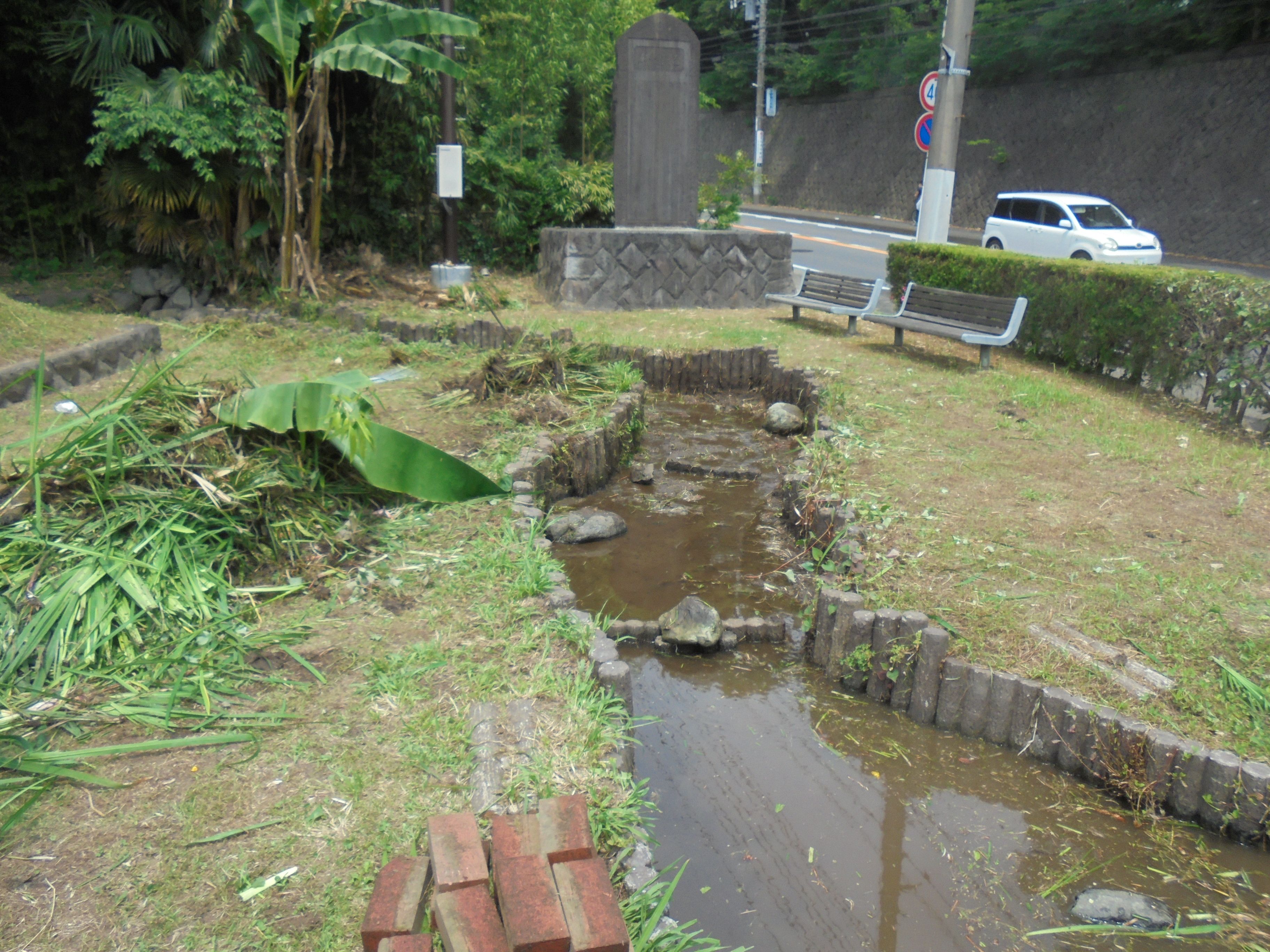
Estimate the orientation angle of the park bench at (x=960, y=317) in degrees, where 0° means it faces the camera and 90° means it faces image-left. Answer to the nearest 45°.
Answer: approximately 45°

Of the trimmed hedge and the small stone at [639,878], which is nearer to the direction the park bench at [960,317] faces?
the small stone

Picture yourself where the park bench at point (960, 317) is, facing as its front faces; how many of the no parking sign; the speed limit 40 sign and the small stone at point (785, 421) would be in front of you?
1

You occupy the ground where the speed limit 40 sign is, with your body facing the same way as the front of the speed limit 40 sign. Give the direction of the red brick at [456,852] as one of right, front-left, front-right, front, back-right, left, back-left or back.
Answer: front-right

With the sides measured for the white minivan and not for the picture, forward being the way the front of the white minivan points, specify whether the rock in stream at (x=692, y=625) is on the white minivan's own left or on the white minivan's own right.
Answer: on the white minivan's own right

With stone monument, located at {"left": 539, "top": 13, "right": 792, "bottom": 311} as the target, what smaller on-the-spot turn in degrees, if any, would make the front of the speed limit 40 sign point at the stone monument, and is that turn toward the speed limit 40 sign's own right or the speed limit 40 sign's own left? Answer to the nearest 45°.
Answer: approximately 90° to the speed limit 40 sign's own right

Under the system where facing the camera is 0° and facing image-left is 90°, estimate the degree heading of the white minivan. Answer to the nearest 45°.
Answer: approximately 315°

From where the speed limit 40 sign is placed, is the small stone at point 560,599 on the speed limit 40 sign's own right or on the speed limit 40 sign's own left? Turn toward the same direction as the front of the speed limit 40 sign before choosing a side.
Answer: on the speed limit 40 sign's own right

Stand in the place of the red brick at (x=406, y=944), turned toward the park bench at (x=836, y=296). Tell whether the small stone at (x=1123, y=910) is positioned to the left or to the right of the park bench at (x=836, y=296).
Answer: right

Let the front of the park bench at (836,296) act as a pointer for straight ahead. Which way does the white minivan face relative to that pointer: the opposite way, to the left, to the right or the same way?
to the left

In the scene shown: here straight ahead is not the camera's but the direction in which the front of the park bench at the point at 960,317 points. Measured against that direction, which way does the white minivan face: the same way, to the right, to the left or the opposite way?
to the left

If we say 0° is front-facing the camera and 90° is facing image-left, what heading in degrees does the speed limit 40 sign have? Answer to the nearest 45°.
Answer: approximately 315°

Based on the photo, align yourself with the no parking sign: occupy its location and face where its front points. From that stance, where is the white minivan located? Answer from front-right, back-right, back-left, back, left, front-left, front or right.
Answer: left

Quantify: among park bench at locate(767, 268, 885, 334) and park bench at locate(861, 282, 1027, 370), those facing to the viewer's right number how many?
0

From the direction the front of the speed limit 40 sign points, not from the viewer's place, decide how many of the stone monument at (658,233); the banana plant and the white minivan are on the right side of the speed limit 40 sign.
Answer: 2
